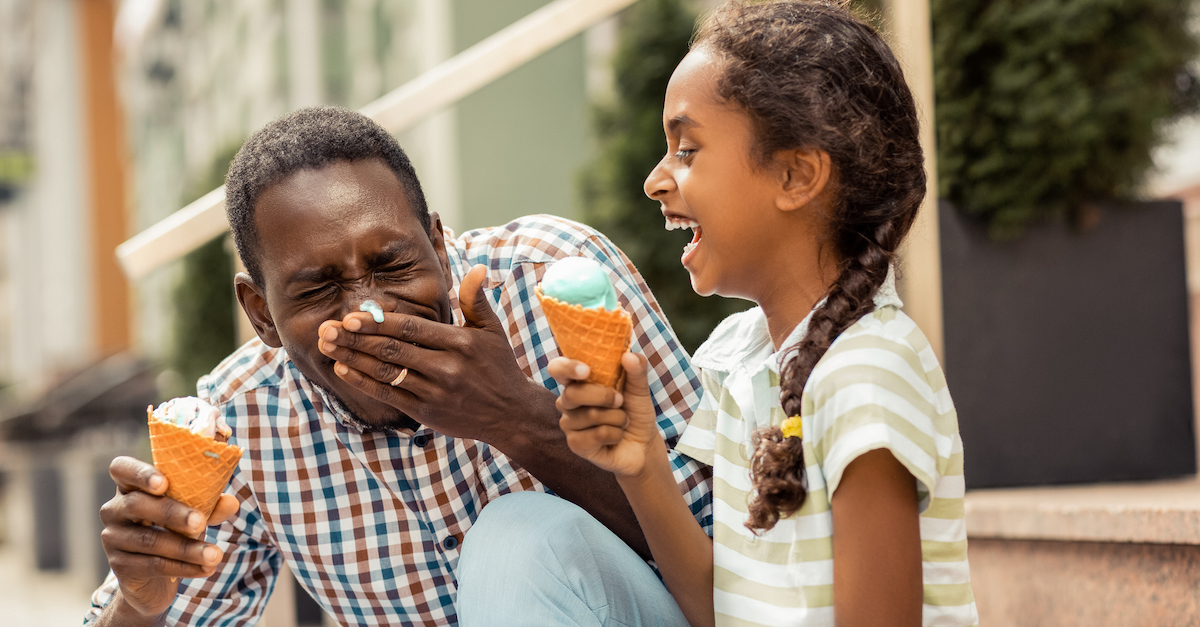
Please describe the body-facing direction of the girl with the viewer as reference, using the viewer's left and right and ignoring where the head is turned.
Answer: facing to the left of the viewer

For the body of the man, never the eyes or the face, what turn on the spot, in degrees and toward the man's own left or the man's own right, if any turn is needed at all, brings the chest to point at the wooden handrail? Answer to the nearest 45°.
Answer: approximately 180°

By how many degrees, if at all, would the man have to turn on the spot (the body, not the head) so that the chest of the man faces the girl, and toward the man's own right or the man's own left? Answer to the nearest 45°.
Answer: approximately 45° to the man's own left

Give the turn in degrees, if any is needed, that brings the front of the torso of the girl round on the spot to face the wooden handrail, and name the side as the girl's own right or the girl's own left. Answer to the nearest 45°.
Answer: approximately 45° to the girl's own right

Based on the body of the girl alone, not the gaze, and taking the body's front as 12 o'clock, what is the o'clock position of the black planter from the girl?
The black planter is roughly at 4 o'clock from the girl.

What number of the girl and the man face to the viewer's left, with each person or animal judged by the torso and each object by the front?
1

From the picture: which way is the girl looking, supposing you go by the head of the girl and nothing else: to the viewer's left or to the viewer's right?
to the viewer's left

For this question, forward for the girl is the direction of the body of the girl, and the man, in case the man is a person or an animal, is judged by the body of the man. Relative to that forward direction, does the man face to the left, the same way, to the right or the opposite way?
to the left

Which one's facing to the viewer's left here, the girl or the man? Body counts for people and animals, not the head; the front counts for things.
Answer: the girl
